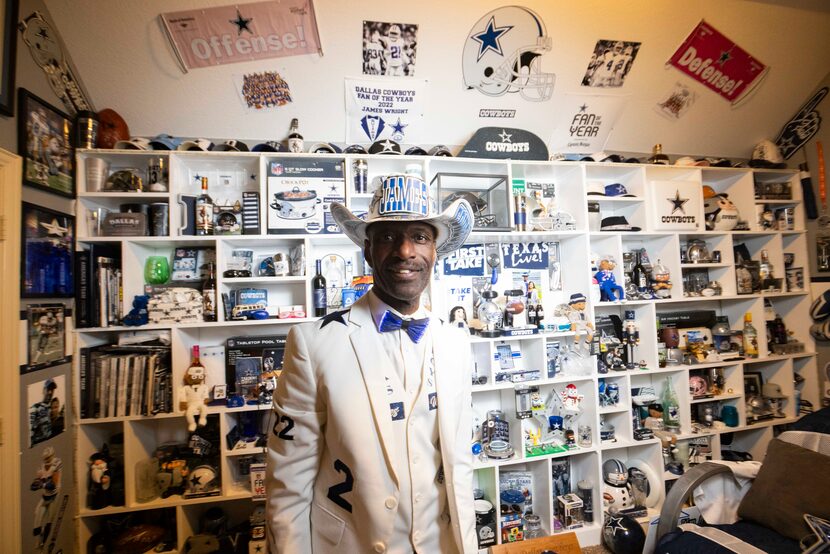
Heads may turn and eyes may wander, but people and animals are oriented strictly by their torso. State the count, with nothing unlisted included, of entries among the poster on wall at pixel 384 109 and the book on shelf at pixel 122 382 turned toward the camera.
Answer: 2

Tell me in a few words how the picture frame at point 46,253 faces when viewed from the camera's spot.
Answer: facing the viewer and to the right of the viewer

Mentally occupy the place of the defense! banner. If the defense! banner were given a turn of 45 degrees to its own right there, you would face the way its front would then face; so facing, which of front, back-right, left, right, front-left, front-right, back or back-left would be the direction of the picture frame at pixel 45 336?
front

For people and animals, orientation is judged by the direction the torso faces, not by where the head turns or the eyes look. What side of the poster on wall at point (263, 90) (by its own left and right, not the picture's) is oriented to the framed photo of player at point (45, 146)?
right

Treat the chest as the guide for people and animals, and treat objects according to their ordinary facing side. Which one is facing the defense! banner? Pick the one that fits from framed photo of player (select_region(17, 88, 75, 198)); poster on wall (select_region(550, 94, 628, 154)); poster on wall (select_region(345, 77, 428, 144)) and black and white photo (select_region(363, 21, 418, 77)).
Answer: the framed photo of player

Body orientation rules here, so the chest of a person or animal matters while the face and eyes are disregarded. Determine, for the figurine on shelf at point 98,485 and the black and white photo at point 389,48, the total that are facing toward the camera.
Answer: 2

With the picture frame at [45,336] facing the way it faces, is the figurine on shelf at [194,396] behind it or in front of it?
in front

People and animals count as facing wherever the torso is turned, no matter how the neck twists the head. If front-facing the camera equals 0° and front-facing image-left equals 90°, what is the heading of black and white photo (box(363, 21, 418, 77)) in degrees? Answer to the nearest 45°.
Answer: approximately 0°

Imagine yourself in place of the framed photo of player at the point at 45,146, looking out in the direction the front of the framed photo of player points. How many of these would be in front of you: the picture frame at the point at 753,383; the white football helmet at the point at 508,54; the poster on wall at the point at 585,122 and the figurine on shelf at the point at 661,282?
4

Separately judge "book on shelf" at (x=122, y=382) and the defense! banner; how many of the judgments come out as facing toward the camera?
2
